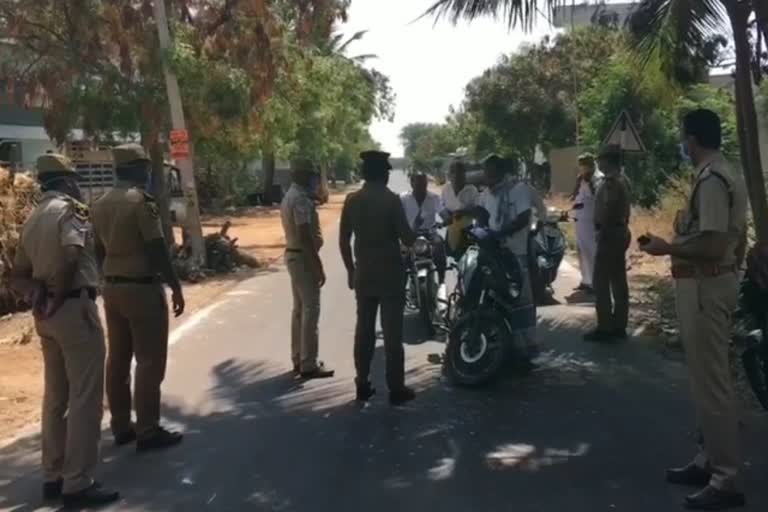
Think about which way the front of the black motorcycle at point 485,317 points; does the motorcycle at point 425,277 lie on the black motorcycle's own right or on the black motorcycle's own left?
on the black motorcycle's own right

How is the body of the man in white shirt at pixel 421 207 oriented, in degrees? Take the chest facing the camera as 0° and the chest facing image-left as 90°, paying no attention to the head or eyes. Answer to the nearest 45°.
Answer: approximately 0°

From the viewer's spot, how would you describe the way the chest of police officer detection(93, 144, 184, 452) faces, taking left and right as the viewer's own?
facing away from the viewer and to the right of the viewer

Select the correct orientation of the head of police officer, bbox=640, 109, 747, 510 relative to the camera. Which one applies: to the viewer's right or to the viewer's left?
to the viewer's left

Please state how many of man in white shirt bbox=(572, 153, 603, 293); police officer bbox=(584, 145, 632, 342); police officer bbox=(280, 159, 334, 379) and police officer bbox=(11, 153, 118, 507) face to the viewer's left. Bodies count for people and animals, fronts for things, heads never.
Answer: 2

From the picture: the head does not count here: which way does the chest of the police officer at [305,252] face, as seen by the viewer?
to the viewer's right

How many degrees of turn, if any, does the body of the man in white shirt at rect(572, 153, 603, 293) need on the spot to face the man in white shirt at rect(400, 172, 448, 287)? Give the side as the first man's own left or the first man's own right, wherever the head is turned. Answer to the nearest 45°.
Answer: approximately 45° to the first man's own left

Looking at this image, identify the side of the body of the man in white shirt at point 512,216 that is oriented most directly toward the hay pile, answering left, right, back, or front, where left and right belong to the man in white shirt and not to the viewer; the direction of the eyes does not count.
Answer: right

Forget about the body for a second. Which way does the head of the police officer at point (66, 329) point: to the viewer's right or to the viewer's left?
to the viewer's right

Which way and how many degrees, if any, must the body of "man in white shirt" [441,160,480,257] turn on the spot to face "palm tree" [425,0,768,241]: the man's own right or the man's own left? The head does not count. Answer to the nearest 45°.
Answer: approximately 90° to the man's own left

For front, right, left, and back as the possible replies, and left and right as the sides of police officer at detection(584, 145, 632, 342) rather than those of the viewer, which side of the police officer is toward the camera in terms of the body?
left

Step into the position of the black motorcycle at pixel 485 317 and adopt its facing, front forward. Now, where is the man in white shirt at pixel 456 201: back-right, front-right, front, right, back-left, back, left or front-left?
back-right

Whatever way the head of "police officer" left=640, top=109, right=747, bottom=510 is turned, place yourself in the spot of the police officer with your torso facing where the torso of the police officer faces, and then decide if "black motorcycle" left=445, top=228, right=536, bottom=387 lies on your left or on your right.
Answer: on your right

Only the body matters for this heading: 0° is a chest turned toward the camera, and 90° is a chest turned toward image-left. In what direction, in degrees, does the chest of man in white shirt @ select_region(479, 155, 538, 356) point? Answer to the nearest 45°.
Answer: approximately 45°

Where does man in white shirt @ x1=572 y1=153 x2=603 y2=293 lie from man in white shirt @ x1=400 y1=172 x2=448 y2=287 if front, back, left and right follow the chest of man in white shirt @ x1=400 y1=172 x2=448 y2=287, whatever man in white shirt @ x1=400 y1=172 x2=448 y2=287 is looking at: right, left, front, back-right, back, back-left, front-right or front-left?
back-left

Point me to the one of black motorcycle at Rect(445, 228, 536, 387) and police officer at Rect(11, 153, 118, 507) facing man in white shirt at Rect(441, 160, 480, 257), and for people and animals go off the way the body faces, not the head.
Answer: the police officer

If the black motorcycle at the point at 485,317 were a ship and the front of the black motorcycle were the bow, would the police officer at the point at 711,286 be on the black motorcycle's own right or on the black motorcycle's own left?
on the black motorcycle's own left
